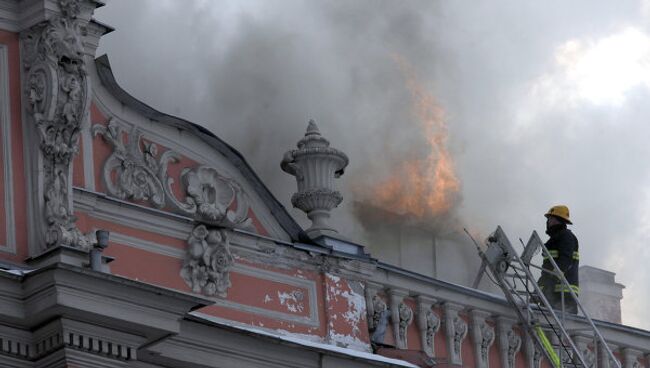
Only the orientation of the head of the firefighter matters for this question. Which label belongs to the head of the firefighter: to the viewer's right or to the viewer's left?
to the viewer's left

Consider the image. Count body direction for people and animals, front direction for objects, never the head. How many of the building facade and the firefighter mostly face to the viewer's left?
1

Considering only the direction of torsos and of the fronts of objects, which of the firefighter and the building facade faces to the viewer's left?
the firefighter

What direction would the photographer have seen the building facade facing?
facing the viewer and to the right of the viewer

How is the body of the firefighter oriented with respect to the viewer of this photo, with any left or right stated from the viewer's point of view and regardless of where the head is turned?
facing to the left of the viewer
